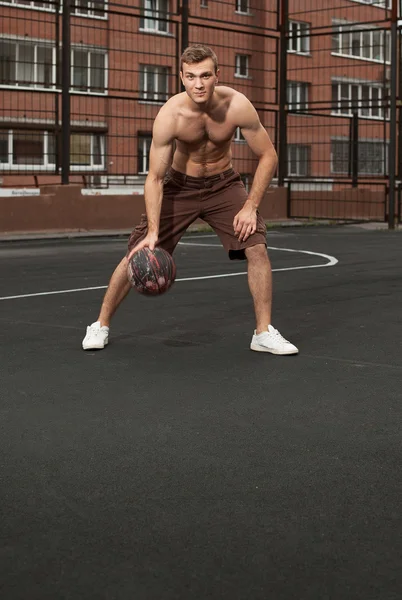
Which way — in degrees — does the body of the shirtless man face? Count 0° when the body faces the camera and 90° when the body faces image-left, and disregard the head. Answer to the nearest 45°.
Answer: approximately 0°

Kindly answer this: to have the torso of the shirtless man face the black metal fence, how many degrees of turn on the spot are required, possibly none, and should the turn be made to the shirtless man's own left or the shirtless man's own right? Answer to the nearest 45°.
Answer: approximately 180°
